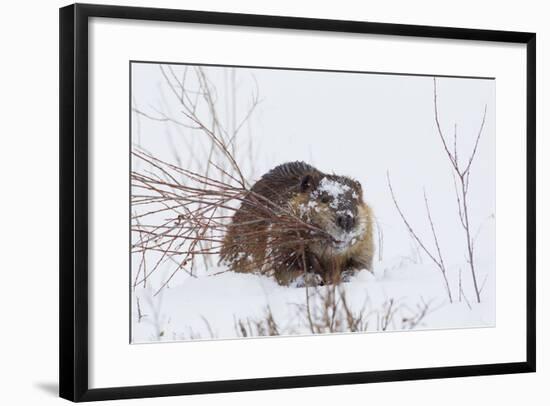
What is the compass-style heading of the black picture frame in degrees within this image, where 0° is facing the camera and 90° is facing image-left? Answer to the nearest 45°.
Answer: approximately 315°
